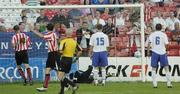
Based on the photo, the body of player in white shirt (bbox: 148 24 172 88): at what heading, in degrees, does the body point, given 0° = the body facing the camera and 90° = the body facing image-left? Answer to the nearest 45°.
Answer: approximately 180°

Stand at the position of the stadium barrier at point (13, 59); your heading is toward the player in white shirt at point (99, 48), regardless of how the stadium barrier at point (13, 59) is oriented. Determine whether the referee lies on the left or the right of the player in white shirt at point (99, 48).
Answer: right

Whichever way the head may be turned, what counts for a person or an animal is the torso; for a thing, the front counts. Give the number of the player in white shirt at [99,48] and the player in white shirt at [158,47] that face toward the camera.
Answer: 0

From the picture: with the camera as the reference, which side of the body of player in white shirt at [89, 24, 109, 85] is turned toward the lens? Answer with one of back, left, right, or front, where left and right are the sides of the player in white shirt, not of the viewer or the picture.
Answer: back

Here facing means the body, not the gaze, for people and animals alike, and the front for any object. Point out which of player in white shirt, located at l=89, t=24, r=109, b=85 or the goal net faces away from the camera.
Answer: the player in white shirt

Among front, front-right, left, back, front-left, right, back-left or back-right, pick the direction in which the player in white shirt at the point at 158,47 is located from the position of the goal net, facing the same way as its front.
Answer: front-left

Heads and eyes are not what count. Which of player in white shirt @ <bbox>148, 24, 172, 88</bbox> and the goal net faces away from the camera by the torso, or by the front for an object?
the player in white shirt
